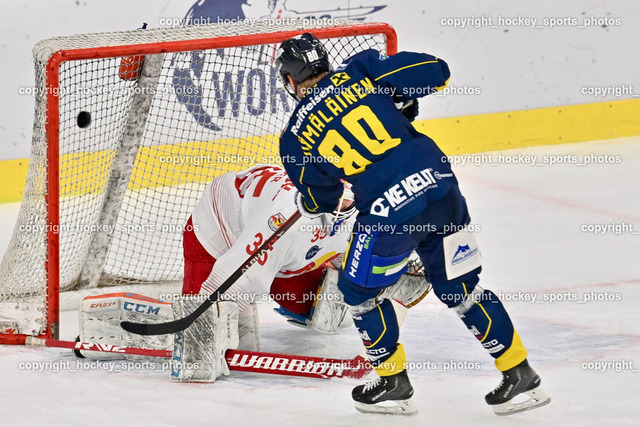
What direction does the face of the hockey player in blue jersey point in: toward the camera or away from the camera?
away from the camera

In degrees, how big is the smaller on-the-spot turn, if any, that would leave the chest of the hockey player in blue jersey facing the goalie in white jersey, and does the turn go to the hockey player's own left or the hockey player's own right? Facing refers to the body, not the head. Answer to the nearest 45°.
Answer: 0° — they already face them

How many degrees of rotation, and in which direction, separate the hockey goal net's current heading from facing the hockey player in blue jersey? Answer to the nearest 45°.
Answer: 0° — it already faces them

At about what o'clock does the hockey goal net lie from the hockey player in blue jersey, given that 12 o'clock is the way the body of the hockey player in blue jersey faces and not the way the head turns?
The hockey goal net is roughly at 12 o'clock from the hockey player in blue jersey.

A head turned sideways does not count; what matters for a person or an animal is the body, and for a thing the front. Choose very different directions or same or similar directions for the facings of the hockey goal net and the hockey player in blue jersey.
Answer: very different directions

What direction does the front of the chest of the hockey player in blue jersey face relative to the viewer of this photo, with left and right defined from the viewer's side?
facing away from the viewer and to the left of the viewer
